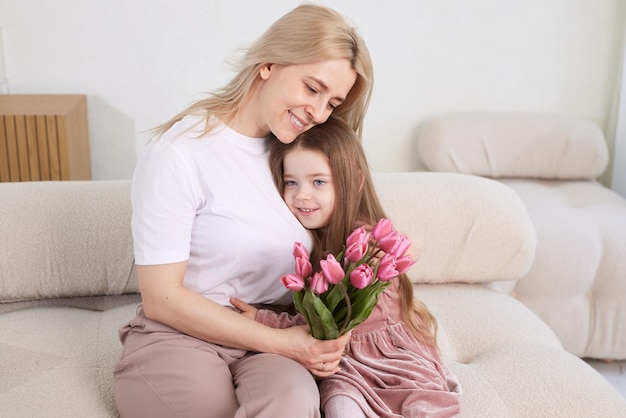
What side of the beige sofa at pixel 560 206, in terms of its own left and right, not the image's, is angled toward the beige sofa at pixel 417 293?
front

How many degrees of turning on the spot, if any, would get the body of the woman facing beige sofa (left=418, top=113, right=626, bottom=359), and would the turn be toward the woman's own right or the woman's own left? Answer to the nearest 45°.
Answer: approximately 90° to the woman's own left

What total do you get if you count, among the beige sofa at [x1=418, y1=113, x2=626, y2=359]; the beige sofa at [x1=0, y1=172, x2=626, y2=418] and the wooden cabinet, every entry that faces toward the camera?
3

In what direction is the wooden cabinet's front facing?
toward the camera

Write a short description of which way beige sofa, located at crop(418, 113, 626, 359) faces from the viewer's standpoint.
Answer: facing the viewer

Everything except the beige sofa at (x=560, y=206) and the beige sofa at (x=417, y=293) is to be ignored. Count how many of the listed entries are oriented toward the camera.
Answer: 2

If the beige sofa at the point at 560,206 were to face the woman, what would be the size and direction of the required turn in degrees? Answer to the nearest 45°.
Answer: approximately 45° to its right

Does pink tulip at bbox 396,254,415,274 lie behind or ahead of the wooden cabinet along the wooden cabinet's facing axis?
ahead

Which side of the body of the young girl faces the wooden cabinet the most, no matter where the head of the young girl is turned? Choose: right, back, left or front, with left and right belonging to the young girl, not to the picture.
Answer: right

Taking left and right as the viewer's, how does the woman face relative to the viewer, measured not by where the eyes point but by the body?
facing the viewer and to the right of the viewer

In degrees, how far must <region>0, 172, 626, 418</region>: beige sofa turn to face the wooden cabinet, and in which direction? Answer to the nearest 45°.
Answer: approximately 135° to its right

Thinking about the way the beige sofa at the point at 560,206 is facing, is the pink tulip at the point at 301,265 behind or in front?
in front

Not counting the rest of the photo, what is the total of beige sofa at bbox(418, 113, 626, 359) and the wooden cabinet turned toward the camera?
2
